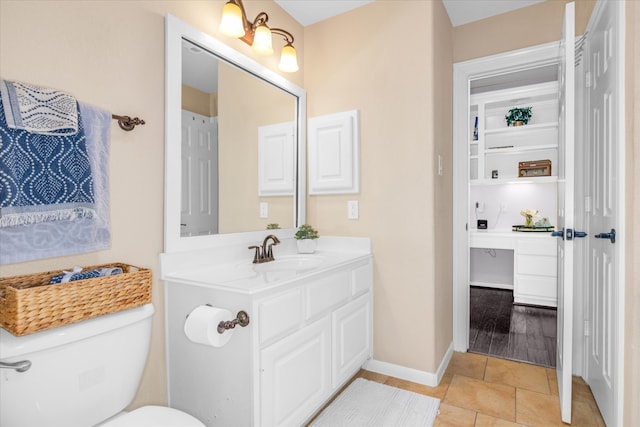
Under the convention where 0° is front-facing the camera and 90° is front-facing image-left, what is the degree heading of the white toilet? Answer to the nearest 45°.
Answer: approximately 315°

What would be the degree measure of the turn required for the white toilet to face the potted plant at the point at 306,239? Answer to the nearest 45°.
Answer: approximately 90° to its left

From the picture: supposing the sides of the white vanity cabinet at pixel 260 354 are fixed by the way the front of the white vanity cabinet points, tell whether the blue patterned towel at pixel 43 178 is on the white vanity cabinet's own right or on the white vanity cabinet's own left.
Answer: on the white vanity cabinet's own right

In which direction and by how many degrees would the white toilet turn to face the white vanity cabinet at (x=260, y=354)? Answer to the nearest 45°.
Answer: approximately 45° to its left

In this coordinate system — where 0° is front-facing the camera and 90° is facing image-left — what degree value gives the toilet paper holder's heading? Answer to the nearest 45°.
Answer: approximately 45°

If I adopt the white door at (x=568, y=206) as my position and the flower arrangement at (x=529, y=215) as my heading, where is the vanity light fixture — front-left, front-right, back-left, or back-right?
back-left
